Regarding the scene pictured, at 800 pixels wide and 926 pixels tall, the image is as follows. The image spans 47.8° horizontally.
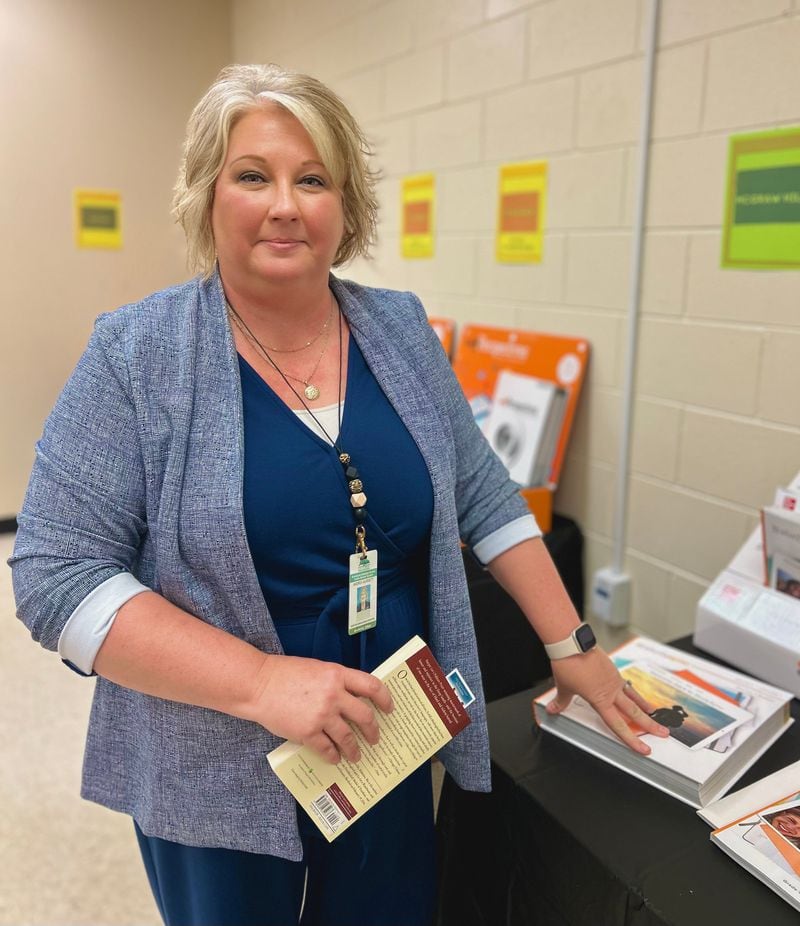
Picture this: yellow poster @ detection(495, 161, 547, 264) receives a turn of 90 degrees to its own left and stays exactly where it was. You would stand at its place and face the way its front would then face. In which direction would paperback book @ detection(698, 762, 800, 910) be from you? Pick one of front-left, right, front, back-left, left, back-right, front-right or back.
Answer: front-right

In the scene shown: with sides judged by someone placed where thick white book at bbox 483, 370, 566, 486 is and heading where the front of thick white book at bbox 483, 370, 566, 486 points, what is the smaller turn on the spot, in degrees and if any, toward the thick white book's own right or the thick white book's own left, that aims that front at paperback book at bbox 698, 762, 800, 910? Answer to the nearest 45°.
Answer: approximately 45° to the thick white book's own left

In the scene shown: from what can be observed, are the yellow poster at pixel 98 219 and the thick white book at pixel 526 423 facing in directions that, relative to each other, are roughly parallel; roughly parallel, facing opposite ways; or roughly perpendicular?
roughly perpendicular

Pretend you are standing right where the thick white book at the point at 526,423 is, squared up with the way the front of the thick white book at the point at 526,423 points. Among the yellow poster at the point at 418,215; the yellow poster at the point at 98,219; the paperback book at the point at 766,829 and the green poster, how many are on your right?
2

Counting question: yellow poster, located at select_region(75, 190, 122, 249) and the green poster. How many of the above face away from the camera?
0

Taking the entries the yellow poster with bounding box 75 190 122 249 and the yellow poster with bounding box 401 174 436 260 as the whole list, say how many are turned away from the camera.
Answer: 0

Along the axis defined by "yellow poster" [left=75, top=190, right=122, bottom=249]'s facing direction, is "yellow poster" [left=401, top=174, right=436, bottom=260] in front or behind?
in front

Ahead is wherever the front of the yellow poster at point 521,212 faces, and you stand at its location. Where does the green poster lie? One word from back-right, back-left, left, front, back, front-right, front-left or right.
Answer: left

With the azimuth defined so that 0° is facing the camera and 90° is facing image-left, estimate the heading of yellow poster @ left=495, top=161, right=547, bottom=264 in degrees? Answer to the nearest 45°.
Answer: approximately 45°

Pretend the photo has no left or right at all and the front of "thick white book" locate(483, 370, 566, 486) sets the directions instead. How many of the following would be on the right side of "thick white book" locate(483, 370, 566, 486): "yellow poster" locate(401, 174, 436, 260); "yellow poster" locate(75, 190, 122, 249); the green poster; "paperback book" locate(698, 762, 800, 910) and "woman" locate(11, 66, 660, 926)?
2

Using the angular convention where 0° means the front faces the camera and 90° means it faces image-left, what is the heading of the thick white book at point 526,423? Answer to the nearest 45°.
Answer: approximately 45°

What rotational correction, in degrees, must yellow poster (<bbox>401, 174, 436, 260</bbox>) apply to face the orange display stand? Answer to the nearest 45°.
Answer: approximately 90° to its left

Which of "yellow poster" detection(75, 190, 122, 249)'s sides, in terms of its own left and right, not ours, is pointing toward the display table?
front

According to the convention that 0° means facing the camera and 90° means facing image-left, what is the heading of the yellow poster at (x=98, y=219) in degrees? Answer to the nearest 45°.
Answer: approximately 0°
